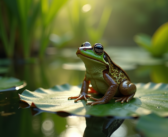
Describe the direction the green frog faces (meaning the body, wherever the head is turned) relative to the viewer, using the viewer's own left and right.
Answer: facing the viewer and to the left of the viewer

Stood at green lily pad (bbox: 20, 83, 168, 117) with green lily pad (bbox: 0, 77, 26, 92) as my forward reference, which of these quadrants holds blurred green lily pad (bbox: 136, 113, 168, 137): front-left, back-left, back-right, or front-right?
back-left

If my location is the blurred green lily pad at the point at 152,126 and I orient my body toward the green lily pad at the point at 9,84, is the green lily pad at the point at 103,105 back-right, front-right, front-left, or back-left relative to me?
front-right

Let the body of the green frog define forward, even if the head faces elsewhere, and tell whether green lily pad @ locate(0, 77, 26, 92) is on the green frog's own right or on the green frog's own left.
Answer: on the green frog's own right
